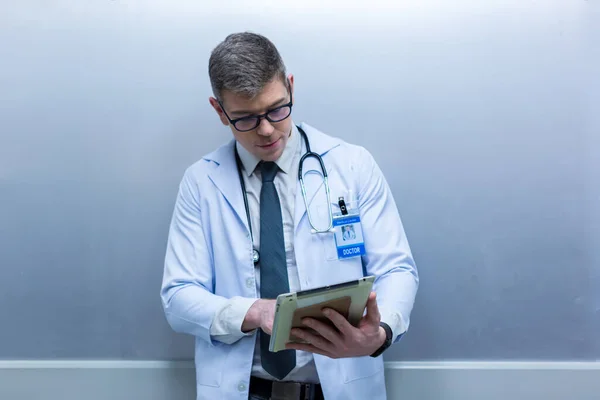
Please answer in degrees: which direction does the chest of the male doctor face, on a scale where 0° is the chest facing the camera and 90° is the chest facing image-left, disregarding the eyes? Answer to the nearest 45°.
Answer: approximately 0°
